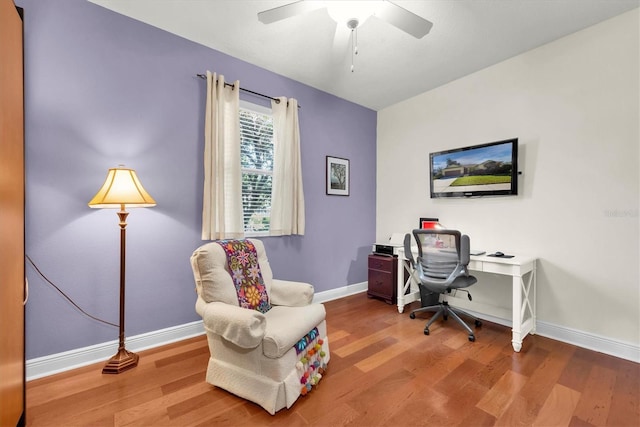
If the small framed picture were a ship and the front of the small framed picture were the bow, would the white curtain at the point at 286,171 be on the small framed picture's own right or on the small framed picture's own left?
on the small framed picture's own right

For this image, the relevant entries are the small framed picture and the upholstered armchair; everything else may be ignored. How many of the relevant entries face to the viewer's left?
0

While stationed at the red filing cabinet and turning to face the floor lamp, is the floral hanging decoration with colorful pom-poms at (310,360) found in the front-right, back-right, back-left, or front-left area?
front-left

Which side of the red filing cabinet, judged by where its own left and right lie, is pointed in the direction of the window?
front

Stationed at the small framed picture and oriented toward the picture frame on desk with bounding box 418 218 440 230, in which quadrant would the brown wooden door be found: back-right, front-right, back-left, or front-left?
back-right

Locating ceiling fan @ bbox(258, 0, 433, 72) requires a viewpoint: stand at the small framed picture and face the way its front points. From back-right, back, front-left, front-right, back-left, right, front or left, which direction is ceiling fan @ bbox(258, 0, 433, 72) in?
front-right

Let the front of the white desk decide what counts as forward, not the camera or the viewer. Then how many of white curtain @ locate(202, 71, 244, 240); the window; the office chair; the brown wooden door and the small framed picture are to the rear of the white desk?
0

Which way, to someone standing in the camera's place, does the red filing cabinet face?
facing the viewer and to the left of the viewer

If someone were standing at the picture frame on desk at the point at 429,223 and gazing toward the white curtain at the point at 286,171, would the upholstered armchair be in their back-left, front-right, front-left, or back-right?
front-left

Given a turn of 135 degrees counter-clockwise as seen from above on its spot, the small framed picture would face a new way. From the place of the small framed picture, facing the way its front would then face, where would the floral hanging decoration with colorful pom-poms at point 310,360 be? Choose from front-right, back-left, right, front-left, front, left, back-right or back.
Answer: back

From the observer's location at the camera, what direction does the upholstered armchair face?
facing the viewer and to the right of the viewer

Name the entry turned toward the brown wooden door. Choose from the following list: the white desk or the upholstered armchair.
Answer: the white desk

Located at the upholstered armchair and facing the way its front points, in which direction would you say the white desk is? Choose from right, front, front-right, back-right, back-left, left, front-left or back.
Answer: front-left

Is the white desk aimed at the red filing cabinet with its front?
no

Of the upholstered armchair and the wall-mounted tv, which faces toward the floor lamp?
the wall-mounted tv

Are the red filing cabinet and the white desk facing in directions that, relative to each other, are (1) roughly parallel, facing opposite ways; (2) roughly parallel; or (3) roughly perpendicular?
roughly parallel
